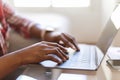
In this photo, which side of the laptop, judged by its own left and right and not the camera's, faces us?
left
